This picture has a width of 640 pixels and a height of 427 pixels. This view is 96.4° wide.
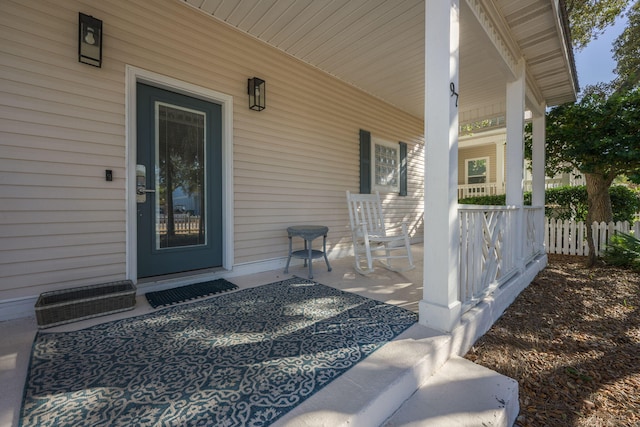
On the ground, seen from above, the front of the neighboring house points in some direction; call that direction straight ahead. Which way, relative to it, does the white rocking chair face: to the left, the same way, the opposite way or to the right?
to the left

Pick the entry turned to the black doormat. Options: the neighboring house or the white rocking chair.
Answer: the neighboring house

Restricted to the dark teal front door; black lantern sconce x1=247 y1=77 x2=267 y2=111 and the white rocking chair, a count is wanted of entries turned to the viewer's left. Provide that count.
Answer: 0

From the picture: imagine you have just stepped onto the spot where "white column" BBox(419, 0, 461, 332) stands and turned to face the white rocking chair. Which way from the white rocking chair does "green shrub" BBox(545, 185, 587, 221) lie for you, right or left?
right

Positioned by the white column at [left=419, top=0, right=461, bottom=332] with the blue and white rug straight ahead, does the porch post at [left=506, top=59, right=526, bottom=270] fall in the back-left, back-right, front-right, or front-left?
back-right

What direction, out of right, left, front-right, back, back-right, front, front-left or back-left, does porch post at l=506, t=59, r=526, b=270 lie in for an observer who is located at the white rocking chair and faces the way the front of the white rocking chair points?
front-left

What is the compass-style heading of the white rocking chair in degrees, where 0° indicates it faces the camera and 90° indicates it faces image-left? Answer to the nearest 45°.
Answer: approximately 315°

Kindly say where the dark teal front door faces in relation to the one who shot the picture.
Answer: facing the viewer and to the right of the viewer

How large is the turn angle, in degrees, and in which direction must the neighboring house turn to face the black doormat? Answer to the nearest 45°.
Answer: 0° — it already faces it

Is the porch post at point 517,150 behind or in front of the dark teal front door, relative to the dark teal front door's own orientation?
in front

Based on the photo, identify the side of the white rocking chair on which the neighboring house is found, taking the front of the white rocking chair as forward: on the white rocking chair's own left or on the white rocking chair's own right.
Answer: on the white rocking chair's own left

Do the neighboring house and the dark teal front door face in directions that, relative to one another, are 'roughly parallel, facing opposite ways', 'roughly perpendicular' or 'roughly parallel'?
roughly perpendicular

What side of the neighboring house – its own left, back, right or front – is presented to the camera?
front

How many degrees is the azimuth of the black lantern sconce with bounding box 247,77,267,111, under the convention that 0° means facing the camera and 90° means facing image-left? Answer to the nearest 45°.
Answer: approximately 315°

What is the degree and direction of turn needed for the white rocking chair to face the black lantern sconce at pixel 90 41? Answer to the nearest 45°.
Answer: approximately 90° to its right

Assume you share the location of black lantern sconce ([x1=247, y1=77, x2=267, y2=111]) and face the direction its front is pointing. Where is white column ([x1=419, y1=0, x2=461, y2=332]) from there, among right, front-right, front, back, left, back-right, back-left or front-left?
front
